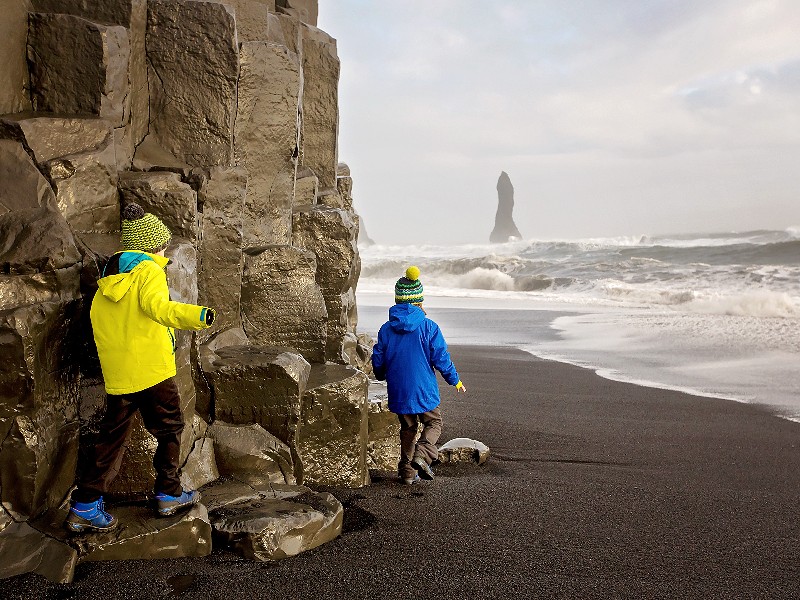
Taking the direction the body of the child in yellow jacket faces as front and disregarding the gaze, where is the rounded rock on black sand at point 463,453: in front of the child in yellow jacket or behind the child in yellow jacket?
in front

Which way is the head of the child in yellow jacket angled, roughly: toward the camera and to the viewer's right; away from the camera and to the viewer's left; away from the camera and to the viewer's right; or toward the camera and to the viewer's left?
away from the camera and to the viewer's right

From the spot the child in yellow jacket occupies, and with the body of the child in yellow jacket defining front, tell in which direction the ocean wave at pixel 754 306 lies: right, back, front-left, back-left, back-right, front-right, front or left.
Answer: front

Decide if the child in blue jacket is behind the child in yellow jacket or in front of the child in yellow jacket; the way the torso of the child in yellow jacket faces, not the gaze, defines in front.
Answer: in front

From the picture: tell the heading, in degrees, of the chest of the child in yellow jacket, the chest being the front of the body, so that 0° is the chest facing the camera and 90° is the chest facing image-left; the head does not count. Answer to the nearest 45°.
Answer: approximately 225°

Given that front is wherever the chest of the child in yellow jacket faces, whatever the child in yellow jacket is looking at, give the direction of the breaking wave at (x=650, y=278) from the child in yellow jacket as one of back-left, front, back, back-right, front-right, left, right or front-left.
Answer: front
